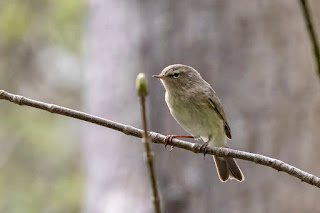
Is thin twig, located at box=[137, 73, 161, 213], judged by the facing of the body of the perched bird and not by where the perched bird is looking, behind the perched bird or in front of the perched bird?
in front

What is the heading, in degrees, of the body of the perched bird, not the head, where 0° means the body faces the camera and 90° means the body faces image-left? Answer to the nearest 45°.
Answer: approximately 45°
